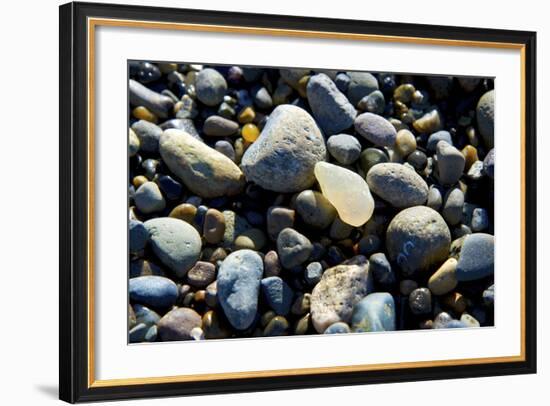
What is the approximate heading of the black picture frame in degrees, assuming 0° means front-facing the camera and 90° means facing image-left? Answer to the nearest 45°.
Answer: approximately 315°
